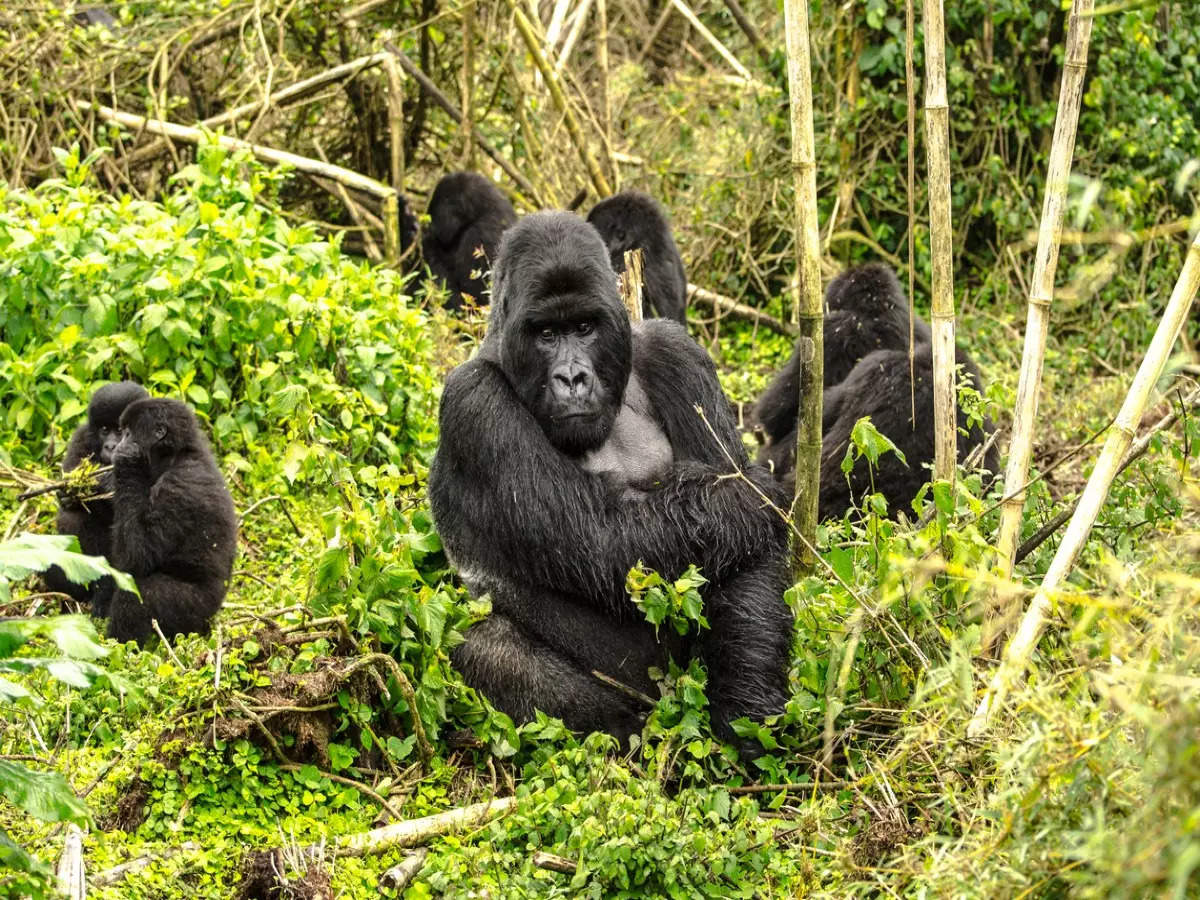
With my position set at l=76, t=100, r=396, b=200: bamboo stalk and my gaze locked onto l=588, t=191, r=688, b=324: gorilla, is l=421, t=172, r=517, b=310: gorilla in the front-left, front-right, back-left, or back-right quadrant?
front-left

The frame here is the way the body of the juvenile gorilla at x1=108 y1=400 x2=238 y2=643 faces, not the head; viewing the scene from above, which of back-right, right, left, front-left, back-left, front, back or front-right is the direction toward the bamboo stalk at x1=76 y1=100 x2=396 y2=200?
right

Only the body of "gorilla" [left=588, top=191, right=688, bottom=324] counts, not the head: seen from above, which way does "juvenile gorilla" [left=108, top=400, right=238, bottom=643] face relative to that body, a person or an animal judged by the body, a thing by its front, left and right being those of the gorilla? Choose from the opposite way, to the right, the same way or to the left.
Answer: the same way

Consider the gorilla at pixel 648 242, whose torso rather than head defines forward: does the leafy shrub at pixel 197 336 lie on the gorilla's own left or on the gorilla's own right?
on the gorilla's own left

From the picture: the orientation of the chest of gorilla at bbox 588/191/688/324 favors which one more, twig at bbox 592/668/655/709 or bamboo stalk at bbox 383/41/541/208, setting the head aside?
the bamboo stalk

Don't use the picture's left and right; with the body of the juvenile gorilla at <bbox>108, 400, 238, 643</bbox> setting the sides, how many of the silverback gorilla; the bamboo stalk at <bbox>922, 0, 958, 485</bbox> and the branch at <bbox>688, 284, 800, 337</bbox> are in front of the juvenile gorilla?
0

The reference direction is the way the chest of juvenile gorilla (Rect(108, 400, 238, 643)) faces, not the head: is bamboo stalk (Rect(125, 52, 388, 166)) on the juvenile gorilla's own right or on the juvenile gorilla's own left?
on the juvenile gorilla's own right

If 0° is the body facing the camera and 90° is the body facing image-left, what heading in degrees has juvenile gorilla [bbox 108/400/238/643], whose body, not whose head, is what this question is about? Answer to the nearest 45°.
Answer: approximately 90°

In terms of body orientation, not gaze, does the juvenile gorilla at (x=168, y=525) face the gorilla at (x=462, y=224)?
no

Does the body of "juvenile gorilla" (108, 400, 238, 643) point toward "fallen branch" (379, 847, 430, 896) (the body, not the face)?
no
